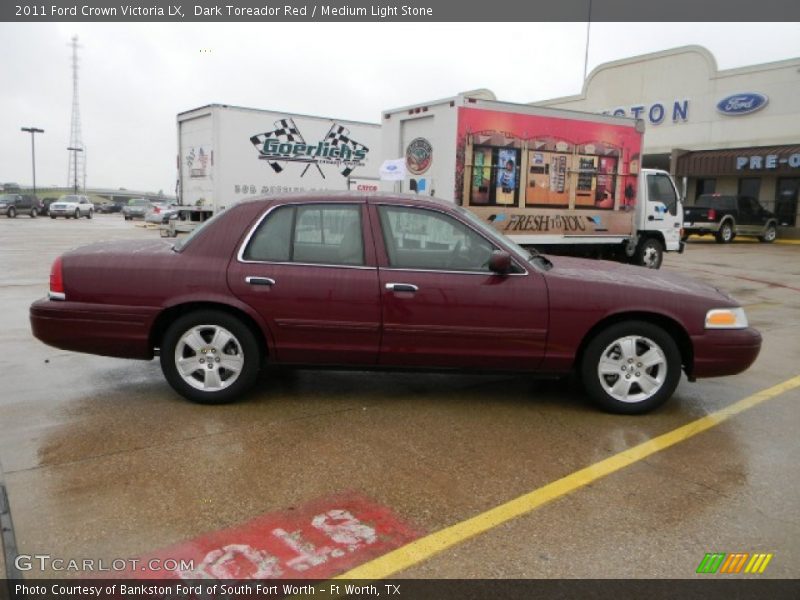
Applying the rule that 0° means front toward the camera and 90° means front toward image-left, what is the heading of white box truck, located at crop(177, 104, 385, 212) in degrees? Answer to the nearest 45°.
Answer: approximately 225°

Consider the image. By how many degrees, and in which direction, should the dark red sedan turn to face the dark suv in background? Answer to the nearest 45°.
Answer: approximately 135° to its left

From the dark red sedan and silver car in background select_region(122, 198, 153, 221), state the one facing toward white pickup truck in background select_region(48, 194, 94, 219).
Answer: silver car in background select_region(122, 198, 153, 221)

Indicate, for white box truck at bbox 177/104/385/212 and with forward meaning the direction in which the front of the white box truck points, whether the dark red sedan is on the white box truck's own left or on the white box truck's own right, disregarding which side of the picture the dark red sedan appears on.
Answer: on the white box truck's own right

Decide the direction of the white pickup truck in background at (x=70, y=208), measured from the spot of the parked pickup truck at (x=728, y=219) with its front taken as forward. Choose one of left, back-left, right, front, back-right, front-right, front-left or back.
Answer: back-left

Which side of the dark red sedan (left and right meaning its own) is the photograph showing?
right

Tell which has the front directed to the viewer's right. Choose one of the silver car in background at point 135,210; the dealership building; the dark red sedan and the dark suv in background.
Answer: the dark red sedan

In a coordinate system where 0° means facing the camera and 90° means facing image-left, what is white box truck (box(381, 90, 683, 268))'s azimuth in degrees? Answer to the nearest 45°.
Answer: approximately 225°

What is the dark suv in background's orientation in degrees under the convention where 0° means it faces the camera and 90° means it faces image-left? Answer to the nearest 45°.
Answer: approximately 45°

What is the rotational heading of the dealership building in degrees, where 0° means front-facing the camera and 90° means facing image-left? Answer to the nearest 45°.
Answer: approximately 45°
